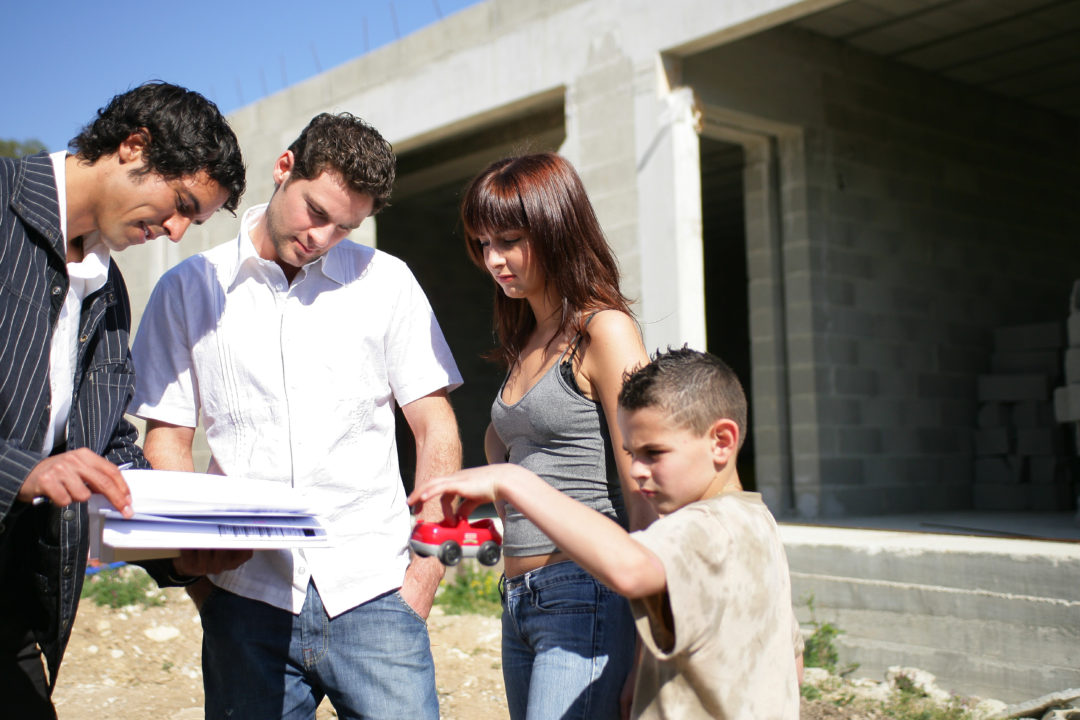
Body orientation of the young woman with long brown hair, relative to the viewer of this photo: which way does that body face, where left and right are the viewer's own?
facing the viewer and to the left of the viewer

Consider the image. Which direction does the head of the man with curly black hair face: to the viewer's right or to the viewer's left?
to the viewer's right

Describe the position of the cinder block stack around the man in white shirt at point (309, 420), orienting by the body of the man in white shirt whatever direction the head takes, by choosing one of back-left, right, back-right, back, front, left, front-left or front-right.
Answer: back-left

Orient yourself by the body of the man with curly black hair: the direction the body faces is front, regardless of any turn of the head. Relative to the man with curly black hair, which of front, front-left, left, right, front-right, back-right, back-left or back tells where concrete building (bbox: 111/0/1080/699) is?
left

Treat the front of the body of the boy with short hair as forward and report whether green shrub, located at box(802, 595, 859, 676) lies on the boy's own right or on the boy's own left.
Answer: on the boy's own right

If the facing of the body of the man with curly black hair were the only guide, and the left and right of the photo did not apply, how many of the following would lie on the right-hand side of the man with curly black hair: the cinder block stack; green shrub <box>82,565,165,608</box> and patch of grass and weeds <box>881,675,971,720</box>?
0

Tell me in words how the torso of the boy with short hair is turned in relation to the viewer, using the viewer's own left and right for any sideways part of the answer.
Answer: facing to the left of the viewer

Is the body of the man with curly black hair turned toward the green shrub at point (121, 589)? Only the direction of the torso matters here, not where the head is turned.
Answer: no

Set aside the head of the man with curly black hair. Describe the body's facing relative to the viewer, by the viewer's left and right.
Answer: facing the viewer and to the right of the viewer

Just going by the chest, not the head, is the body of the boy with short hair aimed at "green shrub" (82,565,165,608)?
no

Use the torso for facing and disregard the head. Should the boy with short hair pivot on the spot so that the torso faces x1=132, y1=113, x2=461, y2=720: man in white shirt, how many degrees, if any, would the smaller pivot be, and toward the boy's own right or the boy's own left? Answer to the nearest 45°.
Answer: approximately 45° to the boy's own right

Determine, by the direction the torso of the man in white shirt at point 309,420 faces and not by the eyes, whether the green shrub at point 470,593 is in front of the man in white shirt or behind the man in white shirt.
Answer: behind

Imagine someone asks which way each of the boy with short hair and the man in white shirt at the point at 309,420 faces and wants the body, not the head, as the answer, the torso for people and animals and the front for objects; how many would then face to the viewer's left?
1

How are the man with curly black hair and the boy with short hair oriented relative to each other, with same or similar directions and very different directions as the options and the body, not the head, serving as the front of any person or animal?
very different directions

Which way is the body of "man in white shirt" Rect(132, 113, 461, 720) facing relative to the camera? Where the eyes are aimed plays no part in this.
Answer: toward the camera

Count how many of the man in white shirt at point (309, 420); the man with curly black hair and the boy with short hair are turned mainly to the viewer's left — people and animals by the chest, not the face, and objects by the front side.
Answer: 1

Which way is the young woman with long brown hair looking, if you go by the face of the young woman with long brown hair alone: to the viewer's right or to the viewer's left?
to the viewer's left
